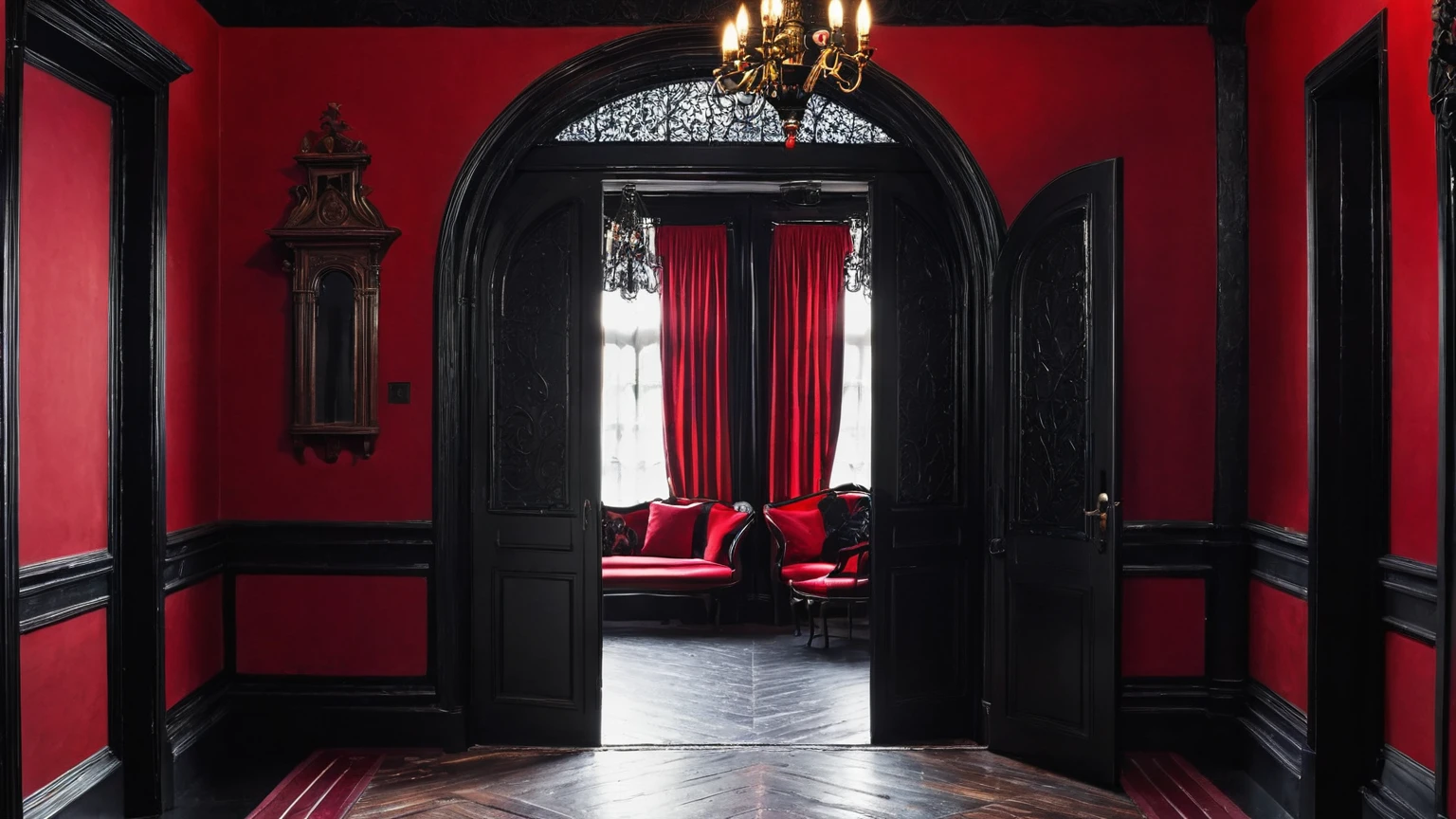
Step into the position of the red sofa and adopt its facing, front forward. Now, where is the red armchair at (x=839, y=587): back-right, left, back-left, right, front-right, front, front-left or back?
front-left

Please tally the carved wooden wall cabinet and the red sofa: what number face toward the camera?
2

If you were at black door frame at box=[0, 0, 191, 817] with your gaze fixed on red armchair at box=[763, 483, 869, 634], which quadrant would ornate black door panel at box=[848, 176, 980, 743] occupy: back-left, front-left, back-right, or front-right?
front-right

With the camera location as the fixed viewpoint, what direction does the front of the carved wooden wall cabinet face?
facing the viewer

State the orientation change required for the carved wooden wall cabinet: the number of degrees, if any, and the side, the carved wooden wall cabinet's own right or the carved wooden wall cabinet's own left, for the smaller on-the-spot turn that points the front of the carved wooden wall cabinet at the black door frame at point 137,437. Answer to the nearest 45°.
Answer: approximately 45° to the carved wooden wall cabinet's own right

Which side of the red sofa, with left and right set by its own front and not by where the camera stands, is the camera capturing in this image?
front

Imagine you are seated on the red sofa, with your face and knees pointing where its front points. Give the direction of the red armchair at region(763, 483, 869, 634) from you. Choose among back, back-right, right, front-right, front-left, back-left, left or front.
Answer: left

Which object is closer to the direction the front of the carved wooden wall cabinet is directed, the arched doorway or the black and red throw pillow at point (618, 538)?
the arched doorway

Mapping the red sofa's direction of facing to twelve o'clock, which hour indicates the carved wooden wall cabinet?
The carved wooden wall cabinet is roughly at 1 o'clock from the red sofa.

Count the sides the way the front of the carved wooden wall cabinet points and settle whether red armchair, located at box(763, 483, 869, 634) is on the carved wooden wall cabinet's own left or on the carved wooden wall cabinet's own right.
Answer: on the carved wooden wall cabinet's own left
